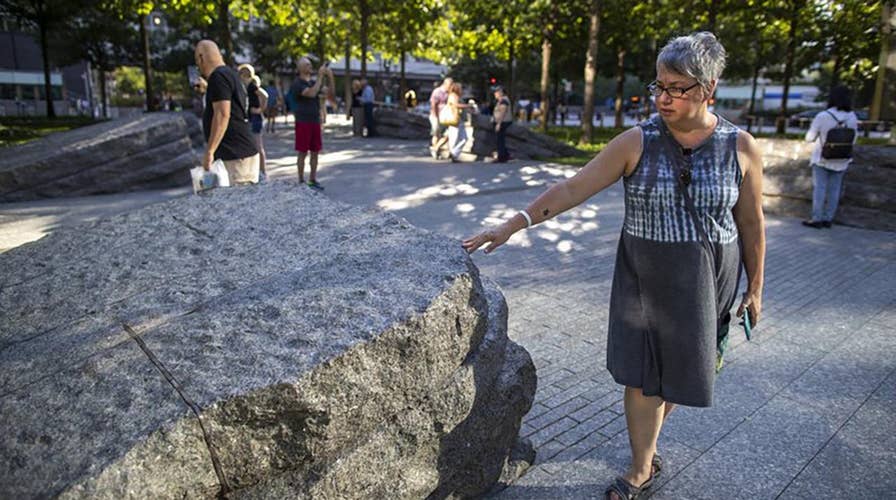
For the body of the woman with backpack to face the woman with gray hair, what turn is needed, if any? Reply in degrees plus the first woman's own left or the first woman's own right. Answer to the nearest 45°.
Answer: approximately 135° to the first woman's own left

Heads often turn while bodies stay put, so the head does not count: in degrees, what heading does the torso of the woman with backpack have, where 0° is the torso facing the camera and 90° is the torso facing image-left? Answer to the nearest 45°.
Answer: approximately 135°

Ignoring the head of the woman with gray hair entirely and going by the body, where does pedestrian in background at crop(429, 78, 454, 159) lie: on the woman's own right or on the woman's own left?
on the woman's own right

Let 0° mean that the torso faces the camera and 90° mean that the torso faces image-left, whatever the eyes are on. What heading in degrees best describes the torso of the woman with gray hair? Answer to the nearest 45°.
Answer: approximately 45°

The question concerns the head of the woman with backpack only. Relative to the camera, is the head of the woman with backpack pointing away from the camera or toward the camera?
away from the camera

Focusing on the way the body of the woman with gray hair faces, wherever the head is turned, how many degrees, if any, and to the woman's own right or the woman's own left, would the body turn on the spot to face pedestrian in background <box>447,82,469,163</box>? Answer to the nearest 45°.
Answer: approximately 135° to the woman's own right
